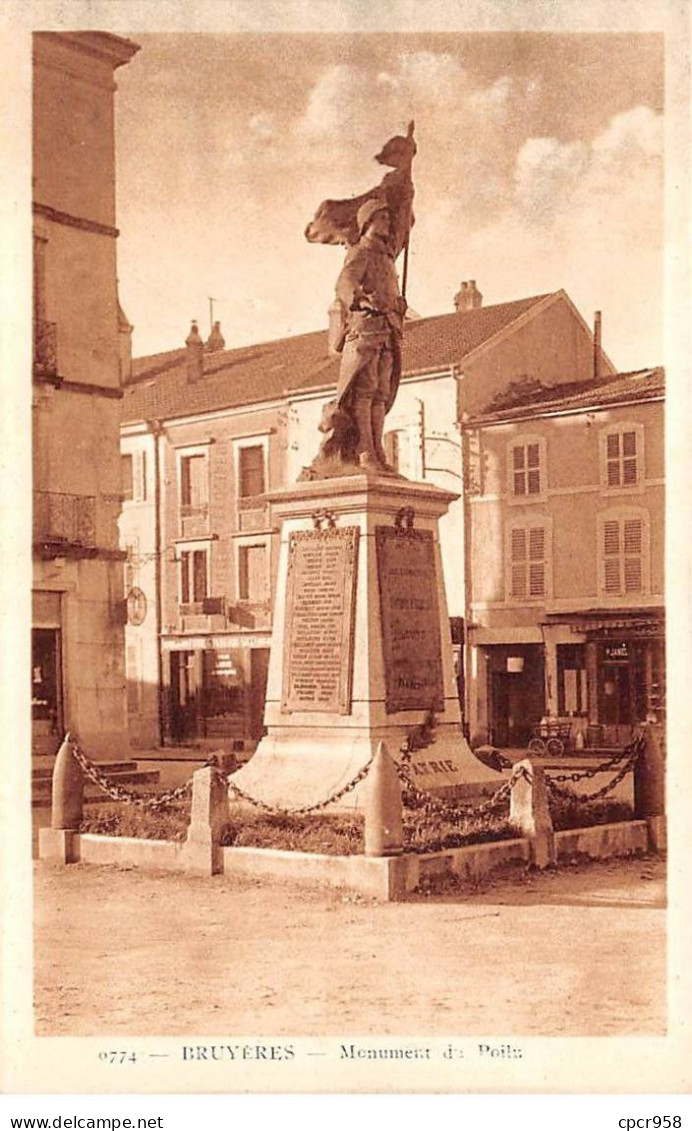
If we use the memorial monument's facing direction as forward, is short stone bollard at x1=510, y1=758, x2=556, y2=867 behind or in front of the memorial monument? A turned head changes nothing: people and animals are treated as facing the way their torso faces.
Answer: in front

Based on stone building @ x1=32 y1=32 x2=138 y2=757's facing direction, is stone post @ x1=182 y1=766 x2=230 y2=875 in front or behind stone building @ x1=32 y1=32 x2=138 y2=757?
in front

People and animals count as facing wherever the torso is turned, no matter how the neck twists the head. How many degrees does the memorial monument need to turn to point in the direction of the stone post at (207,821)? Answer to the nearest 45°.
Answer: approximately 90° to its right

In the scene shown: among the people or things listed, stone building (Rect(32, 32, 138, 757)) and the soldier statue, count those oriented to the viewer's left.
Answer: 0

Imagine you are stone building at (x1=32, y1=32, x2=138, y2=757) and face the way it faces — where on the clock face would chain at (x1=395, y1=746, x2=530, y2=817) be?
The chain is roughly at 1 o'clock from the stone building.

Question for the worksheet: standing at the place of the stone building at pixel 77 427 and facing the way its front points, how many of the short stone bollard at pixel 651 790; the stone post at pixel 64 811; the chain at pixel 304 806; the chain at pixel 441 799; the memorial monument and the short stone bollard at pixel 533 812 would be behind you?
0

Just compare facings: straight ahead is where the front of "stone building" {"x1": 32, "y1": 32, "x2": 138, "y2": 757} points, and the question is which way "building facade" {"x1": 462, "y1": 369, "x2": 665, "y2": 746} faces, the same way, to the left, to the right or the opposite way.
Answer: to the right

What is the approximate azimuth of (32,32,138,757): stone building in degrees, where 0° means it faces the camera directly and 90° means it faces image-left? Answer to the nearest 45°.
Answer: approximately 315°

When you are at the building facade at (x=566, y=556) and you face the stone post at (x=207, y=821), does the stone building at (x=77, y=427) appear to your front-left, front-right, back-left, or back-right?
front-right

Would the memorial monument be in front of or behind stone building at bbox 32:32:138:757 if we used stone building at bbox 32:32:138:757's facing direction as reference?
in front

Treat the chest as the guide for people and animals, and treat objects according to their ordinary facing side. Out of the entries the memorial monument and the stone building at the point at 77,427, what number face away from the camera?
0
